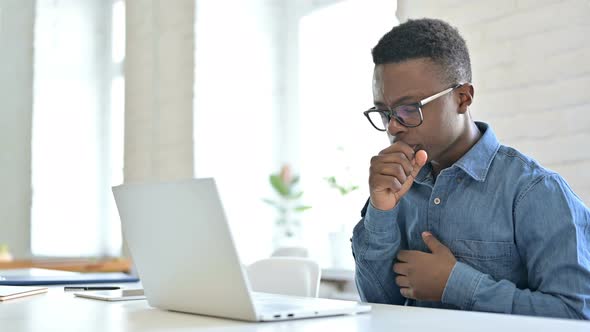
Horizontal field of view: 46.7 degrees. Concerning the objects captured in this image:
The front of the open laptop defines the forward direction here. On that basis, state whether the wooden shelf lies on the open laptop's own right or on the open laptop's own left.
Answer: on the open laptop's own left

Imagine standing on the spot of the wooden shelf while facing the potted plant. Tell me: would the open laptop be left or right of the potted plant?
right

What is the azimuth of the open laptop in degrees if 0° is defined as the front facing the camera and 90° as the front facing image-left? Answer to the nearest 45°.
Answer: approximately 225°

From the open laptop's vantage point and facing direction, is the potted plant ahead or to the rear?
ahead
